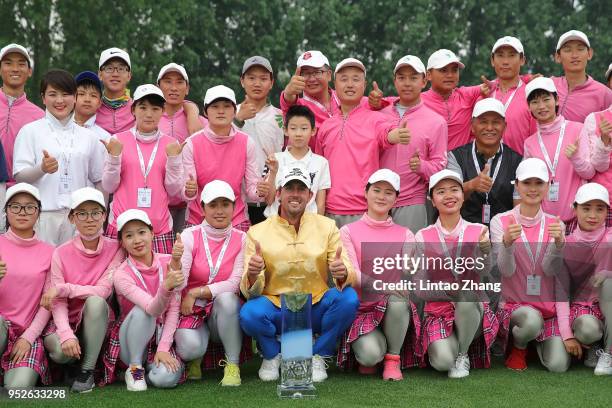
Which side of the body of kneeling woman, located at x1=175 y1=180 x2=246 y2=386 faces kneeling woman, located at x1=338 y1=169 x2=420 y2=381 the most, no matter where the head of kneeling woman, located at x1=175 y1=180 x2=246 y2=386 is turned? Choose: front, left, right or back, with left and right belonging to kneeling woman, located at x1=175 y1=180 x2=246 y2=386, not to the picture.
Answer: left

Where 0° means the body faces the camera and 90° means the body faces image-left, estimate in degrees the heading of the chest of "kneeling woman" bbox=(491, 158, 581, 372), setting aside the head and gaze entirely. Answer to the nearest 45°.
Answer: approximately 0°

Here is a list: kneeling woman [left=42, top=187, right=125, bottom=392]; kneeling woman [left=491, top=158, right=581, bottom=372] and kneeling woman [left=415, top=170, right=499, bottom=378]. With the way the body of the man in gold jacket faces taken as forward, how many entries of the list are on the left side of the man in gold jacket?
2

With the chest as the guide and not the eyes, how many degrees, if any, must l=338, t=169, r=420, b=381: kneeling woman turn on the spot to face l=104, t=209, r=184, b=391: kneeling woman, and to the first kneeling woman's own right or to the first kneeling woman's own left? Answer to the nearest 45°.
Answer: approximately 90° to the first kneeling woman's own right

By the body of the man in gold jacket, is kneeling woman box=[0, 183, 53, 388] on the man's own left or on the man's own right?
on the man's own right
